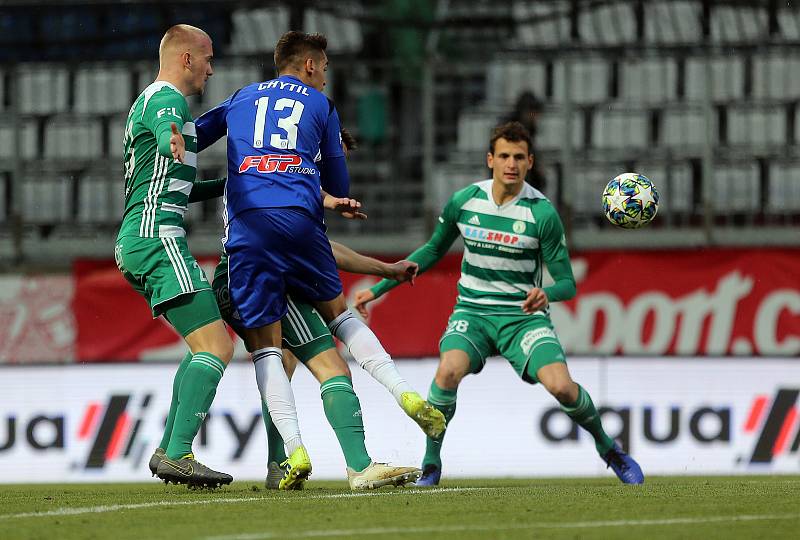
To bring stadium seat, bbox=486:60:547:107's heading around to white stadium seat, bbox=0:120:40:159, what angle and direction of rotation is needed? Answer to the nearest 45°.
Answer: approximately 90° to its right

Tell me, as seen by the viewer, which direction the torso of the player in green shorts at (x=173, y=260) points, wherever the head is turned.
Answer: to the viewer's right

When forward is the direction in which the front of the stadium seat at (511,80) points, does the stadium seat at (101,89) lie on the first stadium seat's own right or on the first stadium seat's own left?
on the first stadium seat's own right

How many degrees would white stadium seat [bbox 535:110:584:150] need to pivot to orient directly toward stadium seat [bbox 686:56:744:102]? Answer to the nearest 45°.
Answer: approximately 90° to its left

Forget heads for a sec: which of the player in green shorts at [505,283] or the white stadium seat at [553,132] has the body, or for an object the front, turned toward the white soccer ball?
the white stadium seat
